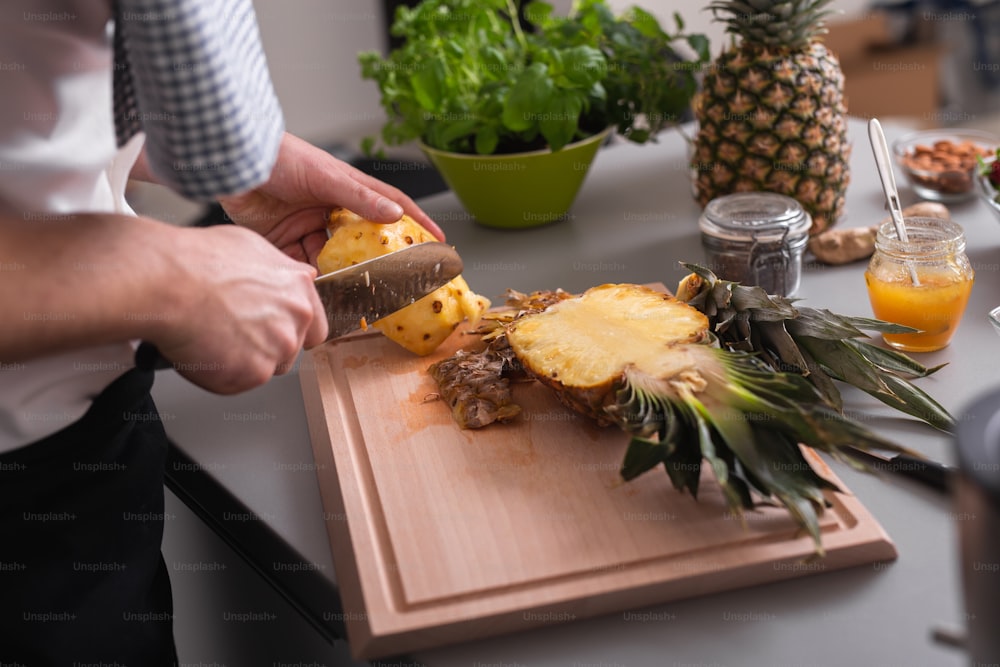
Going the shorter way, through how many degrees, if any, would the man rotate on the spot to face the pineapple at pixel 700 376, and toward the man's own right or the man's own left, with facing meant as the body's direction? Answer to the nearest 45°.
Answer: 0° — they already face it

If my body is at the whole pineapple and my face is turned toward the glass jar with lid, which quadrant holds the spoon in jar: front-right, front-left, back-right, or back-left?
front-left

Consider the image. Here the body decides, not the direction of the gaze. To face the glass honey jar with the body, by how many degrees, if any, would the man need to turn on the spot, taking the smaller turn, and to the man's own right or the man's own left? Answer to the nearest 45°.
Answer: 0° — they already face it

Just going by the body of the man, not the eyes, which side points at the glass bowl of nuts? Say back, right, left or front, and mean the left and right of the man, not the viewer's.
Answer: front

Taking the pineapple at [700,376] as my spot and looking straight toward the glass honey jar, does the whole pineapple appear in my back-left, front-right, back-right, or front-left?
front-left

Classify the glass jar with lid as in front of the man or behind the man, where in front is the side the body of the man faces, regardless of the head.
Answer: in front

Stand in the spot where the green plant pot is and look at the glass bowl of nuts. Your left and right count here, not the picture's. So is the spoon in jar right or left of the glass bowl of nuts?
right

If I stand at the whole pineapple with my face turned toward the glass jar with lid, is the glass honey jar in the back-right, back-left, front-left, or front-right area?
front-left

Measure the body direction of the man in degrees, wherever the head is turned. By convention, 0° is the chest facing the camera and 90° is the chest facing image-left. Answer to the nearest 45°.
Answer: approximately 270°

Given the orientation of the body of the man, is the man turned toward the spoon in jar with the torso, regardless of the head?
yes

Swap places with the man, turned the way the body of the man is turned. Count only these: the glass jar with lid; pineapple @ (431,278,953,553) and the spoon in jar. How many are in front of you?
3
